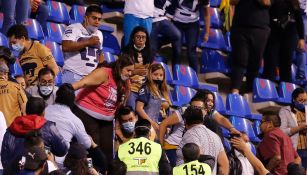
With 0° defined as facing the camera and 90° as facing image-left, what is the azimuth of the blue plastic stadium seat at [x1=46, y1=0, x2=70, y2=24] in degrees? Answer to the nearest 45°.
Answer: approximately 315°

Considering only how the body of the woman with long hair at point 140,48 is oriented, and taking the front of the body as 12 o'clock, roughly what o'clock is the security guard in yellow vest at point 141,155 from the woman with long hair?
The security guard in yellow vest is roughly at 12 o'clock from the woman with long hair.

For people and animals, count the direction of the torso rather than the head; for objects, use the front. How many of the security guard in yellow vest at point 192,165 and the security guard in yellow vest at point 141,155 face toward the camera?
0

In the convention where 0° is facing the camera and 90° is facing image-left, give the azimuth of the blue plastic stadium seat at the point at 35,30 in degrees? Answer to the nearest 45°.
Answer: approximately 315°

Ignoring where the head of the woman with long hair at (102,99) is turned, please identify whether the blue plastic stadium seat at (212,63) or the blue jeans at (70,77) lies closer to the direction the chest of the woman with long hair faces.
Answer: the blue plastic stadium seat

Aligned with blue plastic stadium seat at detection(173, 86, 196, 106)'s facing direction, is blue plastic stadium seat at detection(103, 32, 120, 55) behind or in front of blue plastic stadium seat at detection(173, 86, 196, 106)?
behind

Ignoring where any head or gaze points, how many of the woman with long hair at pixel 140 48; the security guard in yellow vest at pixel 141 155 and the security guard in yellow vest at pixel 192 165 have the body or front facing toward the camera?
1

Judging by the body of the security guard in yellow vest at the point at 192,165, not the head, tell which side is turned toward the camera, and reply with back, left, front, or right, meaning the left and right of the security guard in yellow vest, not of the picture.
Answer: back

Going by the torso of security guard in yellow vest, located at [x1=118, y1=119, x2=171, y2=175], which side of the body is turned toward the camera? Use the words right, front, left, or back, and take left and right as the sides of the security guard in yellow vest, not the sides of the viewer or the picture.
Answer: back
